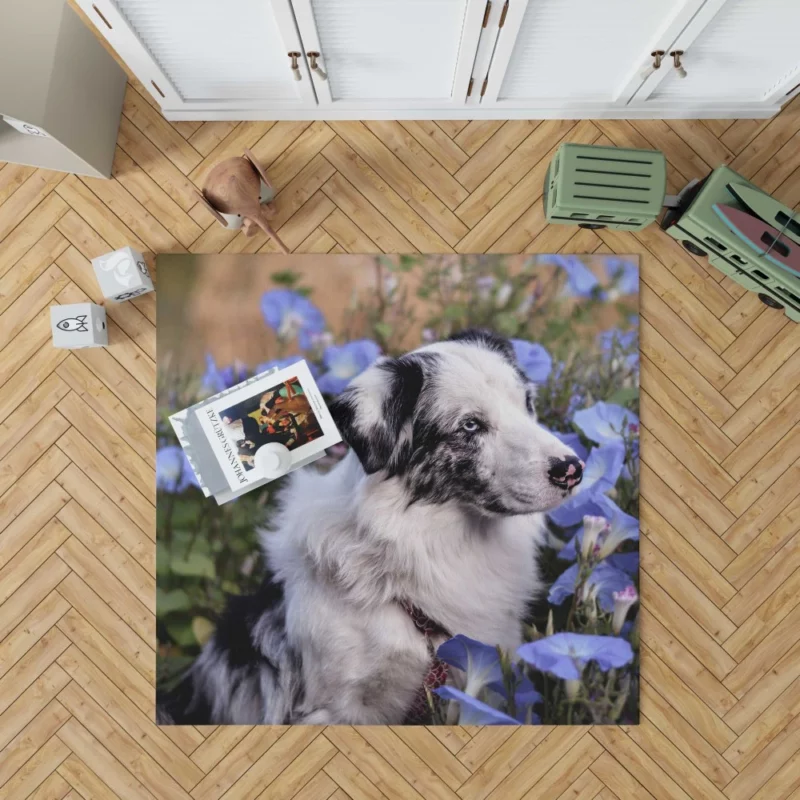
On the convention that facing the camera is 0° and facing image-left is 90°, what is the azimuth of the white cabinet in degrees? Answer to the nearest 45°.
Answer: approximately 0°

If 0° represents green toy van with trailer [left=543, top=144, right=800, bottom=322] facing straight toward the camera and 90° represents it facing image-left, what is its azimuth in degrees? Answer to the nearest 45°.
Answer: approximately 315°

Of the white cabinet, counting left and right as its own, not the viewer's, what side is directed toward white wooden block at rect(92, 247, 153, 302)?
right
